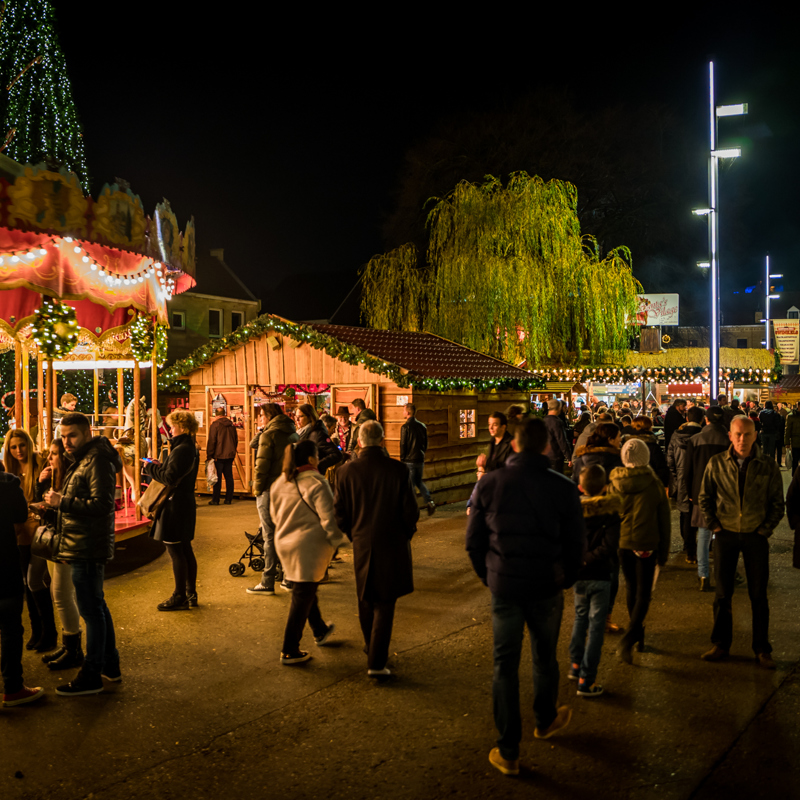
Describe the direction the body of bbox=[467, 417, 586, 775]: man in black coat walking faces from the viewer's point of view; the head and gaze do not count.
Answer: away from the camera

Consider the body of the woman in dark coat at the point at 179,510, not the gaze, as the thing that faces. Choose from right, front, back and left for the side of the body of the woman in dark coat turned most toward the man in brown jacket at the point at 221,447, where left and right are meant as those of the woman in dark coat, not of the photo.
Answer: right

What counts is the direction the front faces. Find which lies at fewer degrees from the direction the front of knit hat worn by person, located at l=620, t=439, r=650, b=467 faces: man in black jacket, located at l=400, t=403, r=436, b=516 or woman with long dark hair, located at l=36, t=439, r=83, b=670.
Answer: the man in black jacket

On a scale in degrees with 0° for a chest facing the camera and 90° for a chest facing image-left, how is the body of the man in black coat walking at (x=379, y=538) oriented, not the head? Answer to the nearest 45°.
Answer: approximately 180°

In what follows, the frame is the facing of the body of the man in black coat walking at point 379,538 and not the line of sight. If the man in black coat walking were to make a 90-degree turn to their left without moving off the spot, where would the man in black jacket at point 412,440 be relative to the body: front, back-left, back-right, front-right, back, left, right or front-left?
right

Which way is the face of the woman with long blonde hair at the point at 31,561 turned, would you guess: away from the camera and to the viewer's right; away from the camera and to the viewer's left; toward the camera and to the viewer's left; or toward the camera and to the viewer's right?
toward the camera and to the viewer's right

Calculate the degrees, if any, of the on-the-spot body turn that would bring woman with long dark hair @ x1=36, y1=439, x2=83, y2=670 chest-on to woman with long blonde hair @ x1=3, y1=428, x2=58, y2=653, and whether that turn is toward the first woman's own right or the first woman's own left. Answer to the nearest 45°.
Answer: approximately 90° to the first woman's own right

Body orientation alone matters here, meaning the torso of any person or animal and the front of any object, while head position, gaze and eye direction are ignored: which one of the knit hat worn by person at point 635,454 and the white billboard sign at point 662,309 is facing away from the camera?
the knit hat worn by person

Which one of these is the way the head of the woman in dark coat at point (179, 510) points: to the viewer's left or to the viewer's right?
to the viewer's left

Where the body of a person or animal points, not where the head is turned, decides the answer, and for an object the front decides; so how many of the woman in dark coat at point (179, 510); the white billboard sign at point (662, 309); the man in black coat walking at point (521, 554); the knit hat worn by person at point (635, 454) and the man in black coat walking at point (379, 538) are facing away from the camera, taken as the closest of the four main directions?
3

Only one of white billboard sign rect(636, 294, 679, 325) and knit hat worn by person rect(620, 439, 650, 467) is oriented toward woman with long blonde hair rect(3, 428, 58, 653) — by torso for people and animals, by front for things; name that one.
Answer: the white billboard sign

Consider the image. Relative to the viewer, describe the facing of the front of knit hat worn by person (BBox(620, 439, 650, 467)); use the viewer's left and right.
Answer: facing away from the viewer

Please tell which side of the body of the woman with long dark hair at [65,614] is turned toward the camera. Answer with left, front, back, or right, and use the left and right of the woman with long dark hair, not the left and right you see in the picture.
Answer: left
